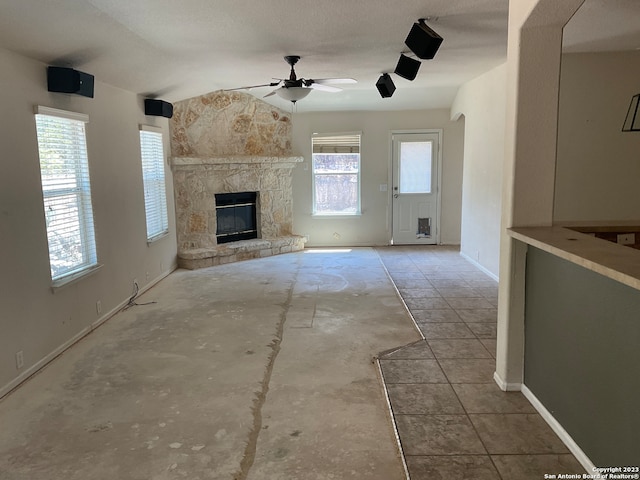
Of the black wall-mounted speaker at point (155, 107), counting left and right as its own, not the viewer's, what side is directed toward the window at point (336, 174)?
left

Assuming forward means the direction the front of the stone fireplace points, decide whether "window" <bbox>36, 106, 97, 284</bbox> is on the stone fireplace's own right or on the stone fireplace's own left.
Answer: on the stone fireplace's own right

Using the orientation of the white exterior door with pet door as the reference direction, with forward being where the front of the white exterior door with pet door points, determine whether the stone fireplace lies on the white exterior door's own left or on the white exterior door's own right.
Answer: on the white exterior door's own right

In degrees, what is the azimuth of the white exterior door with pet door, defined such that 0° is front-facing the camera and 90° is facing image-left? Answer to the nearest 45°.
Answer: approximately 0°

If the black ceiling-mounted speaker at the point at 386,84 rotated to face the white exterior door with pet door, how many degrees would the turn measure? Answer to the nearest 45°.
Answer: approximately 135° to its right

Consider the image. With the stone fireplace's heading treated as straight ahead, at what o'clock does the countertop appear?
The countertop is roughly at 1 o'clock from the stone fireplace.

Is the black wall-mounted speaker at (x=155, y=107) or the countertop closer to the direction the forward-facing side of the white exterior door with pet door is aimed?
the countertop

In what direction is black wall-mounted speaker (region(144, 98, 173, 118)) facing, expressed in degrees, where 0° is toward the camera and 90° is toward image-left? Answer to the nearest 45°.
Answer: approximately 315°

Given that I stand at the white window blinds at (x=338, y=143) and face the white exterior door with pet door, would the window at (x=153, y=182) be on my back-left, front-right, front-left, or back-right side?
back-right

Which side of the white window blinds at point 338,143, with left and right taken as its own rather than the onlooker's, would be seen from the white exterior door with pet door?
left

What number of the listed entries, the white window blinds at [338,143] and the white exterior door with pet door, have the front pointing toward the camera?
2

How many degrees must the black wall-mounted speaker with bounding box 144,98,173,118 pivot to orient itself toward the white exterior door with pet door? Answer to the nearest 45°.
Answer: approximately 45° to its left

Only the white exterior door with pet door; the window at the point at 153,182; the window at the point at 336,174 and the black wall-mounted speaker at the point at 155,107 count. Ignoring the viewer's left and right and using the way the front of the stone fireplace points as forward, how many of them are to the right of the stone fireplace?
2
